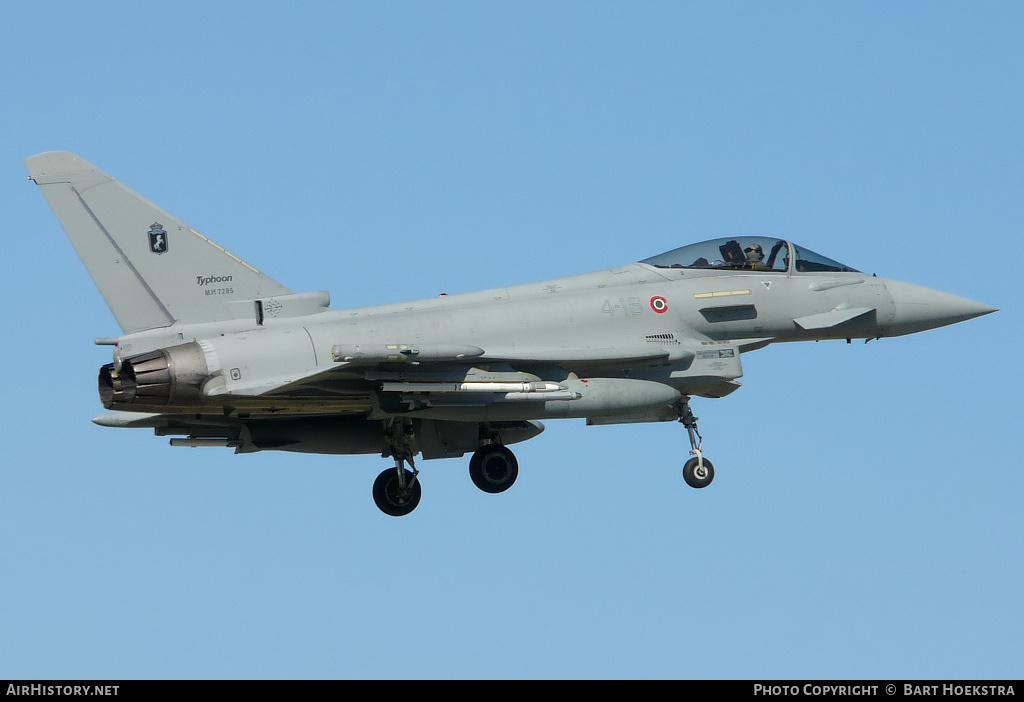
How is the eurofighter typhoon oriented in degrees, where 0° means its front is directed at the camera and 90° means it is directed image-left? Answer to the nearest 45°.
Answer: approximately 270°
